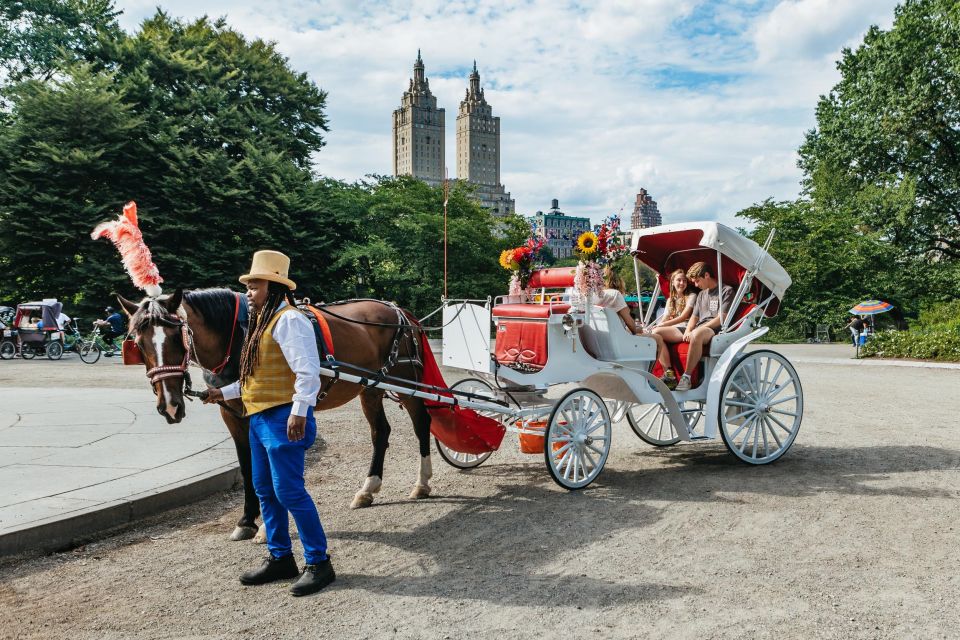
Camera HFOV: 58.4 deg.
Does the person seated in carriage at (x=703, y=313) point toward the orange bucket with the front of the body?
yes

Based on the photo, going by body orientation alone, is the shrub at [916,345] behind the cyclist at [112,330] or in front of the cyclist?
behind

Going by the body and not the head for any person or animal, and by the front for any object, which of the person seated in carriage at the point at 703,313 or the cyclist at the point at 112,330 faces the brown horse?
the person seated in carriage

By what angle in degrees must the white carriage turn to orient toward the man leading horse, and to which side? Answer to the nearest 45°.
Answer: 0° — it already faces them

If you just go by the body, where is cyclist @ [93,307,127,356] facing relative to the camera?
to the viewer's left

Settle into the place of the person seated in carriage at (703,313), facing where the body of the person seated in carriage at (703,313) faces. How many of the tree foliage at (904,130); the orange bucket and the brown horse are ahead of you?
2

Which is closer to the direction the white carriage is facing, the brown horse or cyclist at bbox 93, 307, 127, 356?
the brown horse

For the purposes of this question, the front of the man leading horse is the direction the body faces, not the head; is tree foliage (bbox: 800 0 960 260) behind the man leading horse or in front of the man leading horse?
behind

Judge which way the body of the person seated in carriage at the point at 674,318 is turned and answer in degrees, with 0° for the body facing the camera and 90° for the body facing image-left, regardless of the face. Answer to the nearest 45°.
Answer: approximately 45°

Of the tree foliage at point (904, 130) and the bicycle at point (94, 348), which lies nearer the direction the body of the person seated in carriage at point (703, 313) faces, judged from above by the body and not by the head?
the bicycle

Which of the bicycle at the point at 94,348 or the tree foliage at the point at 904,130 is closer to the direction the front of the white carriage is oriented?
the bicycle
